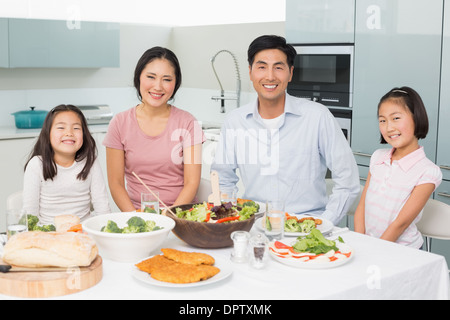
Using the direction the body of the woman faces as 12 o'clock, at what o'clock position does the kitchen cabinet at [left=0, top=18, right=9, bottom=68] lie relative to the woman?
The kitchen cabinet is roughly at 5 o'clock from the woman.

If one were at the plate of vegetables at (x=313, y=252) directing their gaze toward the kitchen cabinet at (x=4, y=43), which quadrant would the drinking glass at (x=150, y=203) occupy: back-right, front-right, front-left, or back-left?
front-left

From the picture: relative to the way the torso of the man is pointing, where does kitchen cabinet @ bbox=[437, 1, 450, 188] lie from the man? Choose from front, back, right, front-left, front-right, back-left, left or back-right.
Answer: back-left

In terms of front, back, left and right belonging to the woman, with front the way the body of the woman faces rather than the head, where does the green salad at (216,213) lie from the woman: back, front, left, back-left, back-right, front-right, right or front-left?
front

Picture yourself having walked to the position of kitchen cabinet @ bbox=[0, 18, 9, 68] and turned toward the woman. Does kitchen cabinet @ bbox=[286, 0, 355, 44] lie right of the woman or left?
left

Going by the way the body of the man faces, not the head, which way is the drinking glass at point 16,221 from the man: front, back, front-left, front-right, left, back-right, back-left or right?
front-right

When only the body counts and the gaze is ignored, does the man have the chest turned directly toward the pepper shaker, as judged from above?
yes

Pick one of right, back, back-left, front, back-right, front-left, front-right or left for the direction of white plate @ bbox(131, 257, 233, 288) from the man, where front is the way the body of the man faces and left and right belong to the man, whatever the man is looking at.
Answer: front

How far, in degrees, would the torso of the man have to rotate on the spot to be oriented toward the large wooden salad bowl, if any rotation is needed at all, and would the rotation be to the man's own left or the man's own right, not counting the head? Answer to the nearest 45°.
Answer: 0° — they already face it

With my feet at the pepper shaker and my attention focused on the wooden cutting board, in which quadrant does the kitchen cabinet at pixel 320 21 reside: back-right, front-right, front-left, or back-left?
back-right

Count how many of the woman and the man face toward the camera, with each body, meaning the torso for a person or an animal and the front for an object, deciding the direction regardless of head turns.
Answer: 2

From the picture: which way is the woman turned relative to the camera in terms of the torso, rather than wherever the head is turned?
toward the camera

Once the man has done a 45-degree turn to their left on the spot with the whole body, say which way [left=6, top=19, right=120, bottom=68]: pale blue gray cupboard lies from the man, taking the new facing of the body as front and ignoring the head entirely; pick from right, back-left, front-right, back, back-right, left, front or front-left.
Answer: back

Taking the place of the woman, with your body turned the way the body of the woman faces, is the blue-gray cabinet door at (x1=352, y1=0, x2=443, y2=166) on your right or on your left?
on your left

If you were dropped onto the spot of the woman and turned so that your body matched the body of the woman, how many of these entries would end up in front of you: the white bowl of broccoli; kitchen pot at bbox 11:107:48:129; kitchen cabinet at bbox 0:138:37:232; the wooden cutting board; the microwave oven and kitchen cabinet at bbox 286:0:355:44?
2

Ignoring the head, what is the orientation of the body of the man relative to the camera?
toward the camera

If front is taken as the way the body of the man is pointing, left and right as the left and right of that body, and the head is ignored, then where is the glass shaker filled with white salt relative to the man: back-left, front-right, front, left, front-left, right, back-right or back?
front

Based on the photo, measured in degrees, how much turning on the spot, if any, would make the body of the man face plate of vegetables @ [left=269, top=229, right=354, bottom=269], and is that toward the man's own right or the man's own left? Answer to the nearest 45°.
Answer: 0° — they already face it

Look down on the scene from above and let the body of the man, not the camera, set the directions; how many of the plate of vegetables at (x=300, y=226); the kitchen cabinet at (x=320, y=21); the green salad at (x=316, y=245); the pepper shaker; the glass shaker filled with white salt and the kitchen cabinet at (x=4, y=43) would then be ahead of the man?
4

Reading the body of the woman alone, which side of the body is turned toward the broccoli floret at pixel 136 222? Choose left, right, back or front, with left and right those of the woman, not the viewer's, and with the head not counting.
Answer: front

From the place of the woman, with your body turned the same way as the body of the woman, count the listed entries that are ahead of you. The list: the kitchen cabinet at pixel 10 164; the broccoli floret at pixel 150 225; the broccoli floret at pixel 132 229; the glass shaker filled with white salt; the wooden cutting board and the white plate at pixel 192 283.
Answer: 5
